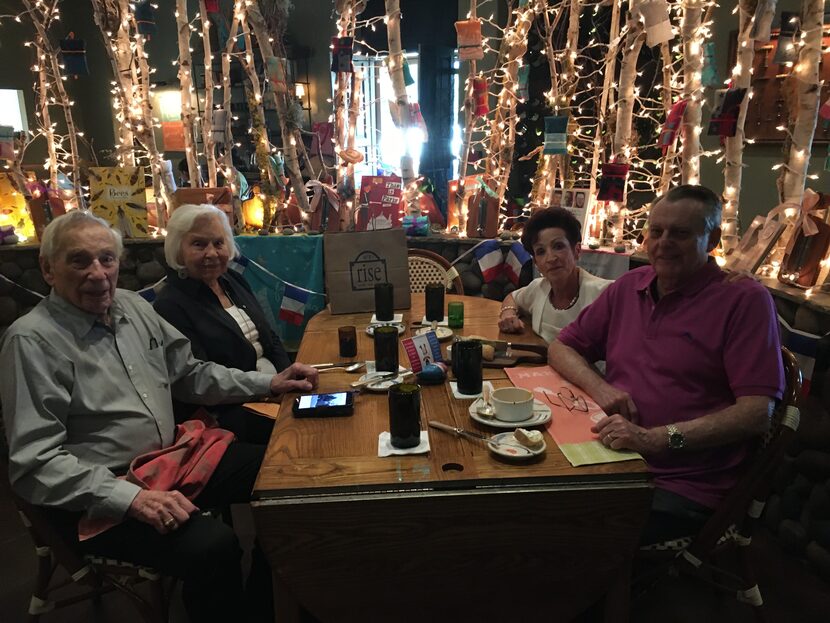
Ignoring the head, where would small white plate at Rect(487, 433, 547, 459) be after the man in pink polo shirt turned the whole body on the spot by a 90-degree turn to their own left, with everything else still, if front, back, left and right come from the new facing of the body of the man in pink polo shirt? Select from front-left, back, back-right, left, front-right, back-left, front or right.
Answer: right

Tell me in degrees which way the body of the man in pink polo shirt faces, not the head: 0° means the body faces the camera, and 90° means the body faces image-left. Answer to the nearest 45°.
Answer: approximately 45°

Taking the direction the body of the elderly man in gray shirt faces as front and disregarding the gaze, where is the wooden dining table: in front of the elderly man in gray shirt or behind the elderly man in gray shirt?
in front

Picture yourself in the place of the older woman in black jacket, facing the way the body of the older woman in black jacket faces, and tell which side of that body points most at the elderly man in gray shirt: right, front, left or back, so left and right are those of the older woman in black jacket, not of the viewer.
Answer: right

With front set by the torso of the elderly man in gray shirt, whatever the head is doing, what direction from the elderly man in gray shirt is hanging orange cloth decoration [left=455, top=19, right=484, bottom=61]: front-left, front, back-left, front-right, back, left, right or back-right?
left

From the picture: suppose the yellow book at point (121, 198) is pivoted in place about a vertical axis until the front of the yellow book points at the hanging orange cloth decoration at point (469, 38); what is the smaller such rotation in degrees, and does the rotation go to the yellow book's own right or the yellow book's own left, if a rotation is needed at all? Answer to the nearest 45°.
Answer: approximately 45° to the yellow book's own left

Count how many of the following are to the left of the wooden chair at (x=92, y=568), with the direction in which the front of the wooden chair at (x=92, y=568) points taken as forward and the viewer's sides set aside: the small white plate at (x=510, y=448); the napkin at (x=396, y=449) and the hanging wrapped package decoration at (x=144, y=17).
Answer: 1

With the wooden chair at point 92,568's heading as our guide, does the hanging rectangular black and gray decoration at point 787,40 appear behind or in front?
in front

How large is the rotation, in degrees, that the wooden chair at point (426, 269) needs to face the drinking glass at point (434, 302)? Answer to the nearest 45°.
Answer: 0° — it already faces it

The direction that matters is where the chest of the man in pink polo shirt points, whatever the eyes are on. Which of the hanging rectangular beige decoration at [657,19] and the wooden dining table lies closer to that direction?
the wooden dining table

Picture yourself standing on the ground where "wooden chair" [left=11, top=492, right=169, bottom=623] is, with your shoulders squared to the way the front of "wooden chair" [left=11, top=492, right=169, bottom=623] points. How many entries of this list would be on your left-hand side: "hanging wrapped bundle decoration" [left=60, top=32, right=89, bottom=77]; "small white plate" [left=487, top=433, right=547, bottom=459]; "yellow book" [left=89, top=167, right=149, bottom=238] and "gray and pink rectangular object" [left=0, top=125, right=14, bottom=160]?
3

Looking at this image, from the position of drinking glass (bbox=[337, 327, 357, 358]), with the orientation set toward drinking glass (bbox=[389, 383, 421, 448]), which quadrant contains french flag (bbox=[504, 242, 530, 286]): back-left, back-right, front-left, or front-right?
back-left

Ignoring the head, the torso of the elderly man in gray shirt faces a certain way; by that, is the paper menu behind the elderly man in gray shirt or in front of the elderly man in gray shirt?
in front

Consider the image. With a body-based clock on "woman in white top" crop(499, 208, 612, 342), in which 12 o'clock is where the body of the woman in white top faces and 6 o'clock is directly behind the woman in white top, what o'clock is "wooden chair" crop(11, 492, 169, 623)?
The wooden chair is roughly at 12 o'clock from the woman in white top.
